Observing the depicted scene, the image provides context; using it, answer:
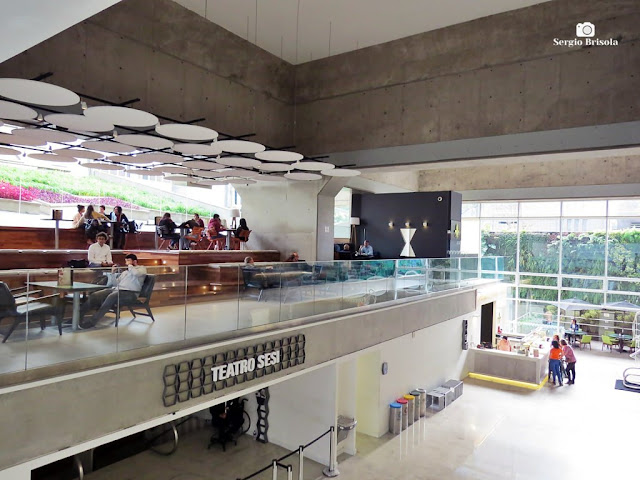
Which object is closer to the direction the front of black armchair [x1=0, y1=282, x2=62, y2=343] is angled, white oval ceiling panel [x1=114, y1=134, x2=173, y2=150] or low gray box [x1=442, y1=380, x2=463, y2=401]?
the low gray box

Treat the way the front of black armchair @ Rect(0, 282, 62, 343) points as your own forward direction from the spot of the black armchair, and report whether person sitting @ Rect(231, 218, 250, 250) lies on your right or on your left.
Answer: on your left

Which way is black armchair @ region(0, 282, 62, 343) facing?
to the viewer's right
